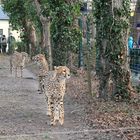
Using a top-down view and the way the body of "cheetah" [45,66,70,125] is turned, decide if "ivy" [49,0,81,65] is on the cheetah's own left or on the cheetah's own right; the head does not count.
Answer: on the cheetah's own left

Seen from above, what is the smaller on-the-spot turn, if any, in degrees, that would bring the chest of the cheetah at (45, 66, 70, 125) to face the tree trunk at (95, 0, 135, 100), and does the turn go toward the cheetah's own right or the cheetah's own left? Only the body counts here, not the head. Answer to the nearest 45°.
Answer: approximately 90° to the cheetah's own left

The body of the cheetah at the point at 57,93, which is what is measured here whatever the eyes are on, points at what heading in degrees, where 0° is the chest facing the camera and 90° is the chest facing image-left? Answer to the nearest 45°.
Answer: approximately 315°
